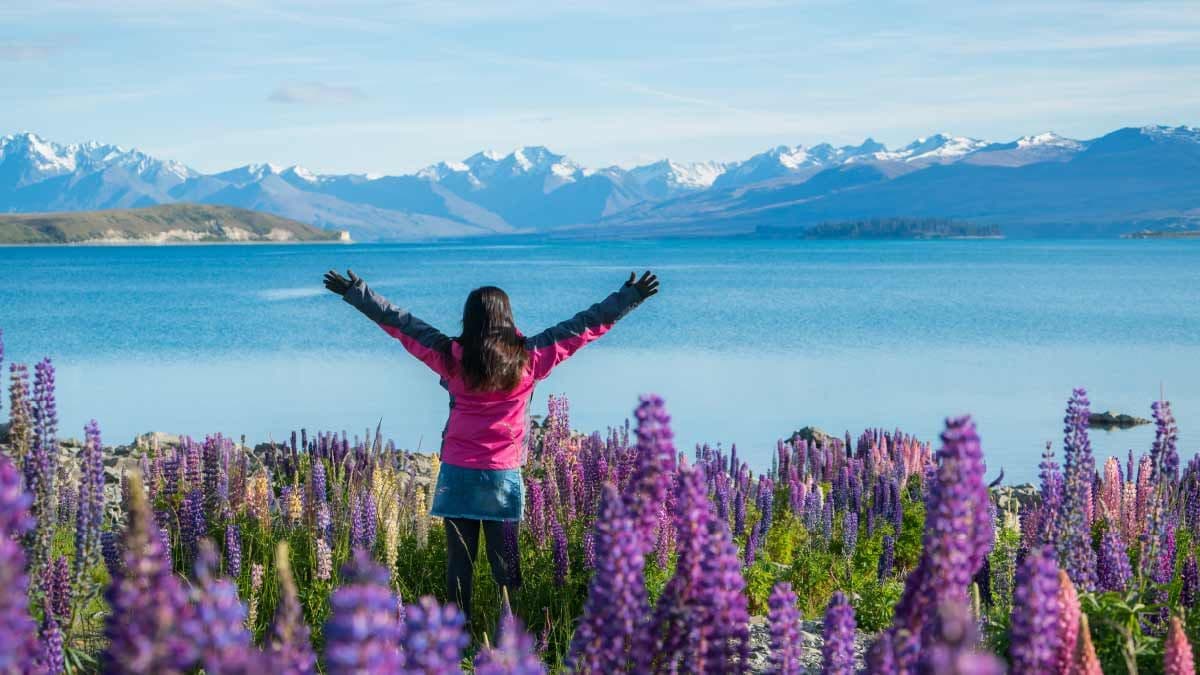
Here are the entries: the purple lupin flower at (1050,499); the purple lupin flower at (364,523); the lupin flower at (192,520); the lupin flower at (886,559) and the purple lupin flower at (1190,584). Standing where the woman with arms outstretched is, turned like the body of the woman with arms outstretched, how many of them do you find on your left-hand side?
2

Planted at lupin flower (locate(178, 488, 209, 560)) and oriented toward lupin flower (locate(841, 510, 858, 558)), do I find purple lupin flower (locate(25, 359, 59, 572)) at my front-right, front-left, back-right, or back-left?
back-right

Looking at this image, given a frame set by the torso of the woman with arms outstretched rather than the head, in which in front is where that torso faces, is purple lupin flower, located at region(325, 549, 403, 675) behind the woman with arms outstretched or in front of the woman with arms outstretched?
behind

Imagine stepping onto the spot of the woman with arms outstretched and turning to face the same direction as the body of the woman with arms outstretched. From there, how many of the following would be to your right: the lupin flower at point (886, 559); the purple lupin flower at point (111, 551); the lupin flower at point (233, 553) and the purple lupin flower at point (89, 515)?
1

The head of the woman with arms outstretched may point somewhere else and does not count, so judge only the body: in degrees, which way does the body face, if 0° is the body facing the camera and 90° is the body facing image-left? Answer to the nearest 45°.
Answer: approximately 180°

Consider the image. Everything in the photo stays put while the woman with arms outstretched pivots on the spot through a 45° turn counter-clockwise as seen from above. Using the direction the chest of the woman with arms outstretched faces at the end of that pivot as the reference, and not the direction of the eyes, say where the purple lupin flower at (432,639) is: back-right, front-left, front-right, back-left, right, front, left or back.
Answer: back-left

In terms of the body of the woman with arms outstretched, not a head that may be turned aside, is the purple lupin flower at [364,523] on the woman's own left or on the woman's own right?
on the woman's own left

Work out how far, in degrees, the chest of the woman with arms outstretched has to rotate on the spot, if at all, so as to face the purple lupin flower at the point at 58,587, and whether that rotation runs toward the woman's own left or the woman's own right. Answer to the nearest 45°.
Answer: approximately 135° to the woman's own left

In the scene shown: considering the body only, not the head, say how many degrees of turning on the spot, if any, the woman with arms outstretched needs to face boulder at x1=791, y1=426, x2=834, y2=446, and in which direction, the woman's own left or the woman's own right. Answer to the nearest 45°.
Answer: approximately 45° to the woman's own right

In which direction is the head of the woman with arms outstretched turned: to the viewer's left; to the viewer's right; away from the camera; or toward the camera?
away from the camera

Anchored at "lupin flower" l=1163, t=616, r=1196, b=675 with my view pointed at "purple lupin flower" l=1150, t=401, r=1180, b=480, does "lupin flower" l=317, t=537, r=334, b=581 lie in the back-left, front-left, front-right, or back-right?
front-left
